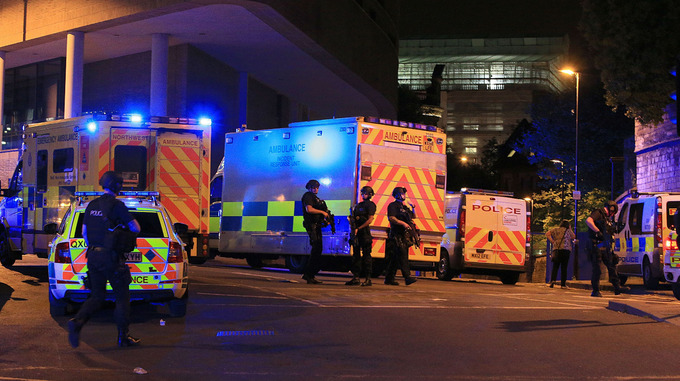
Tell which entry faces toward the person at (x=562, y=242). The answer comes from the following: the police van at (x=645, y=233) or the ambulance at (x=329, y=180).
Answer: the police van

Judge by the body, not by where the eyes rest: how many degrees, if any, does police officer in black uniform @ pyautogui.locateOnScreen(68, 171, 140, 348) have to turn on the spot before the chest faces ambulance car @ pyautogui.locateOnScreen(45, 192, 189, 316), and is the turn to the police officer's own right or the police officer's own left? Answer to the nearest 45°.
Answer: approximately 45° to the police officer's own left

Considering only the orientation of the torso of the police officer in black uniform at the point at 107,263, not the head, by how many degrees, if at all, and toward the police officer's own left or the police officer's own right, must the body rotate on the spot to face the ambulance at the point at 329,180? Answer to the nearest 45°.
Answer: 0° — they already face it

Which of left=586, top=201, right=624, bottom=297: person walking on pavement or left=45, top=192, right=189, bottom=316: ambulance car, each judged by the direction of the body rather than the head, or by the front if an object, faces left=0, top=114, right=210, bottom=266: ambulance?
the ambulance car

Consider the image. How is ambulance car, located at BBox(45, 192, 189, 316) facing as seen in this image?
away from the camera

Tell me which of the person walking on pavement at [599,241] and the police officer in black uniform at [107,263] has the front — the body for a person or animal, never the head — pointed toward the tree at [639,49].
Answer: the police officer in black uniform

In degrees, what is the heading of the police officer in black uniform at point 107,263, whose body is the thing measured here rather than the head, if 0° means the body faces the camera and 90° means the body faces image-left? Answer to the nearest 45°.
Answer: approximately 225°
